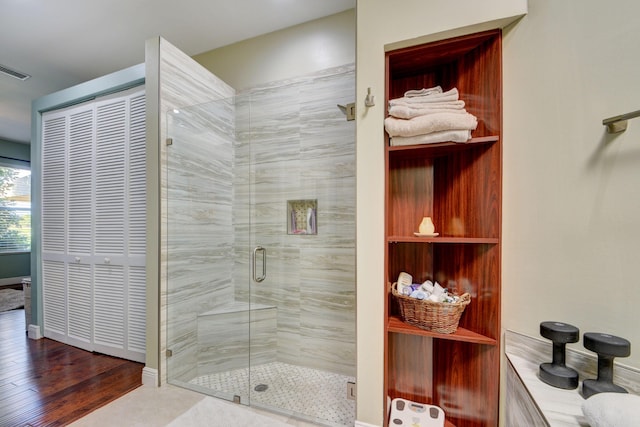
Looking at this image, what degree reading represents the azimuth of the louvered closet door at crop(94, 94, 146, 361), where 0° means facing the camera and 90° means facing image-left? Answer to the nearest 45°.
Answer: approximately 45°

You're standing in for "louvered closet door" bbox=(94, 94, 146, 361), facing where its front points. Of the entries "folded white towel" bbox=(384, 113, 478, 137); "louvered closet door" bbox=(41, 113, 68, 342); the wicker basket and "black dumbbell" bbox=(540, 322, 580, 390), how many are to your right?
1

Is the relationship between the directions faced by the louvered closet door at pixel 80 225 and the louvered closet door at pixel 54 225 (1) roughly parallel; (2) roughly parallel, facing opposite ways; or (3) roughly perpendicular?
roughly parallel

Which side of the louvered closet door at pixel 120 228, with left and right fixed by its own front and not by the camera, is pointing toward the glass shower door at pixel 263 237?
left

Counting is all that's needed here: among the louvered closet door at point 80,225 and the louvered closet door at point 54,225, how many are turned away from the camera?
0

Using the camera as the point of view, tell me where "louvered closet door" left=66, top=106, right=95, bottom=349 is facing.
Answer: facing the viewer and to the left of the viewer

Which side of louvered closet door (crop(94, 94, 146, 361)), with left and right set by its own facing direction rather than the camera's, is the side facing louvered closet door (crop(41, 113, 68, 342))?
right

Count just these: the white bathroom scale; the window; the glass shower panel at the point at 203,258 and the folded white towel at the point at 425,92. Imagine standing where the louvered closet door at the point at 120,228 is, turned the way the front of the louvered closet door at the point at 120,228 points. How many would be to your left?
3

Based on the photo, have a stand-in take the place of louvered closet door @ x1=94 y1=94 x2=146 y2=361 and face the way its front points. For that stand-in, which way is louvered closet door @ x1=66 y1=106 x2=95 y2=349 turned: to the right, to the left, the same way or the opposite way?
the same way

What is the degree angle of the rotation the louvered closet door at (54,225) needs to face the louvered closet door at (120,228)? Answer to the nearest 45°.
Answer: approximately 90° to its left

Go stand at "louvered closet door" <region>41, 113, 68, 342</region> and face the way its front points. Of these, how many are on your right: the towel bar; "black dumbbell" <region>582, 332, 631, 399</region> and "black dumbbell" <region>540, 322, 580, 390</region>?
0

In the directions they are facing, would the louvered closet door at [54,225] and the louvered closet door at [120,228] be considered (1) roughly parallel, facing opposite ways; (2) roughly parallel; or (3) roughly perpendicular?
roughly parallel

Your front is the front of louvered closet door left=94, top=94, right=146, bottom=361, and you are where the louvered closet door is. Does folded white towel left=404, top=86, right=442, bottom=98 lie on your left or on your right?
on your left

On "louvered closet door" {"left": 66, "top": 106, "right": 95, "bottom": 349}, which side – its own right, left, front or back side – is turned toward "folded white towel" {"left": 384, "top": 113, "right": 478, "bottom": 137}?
left
